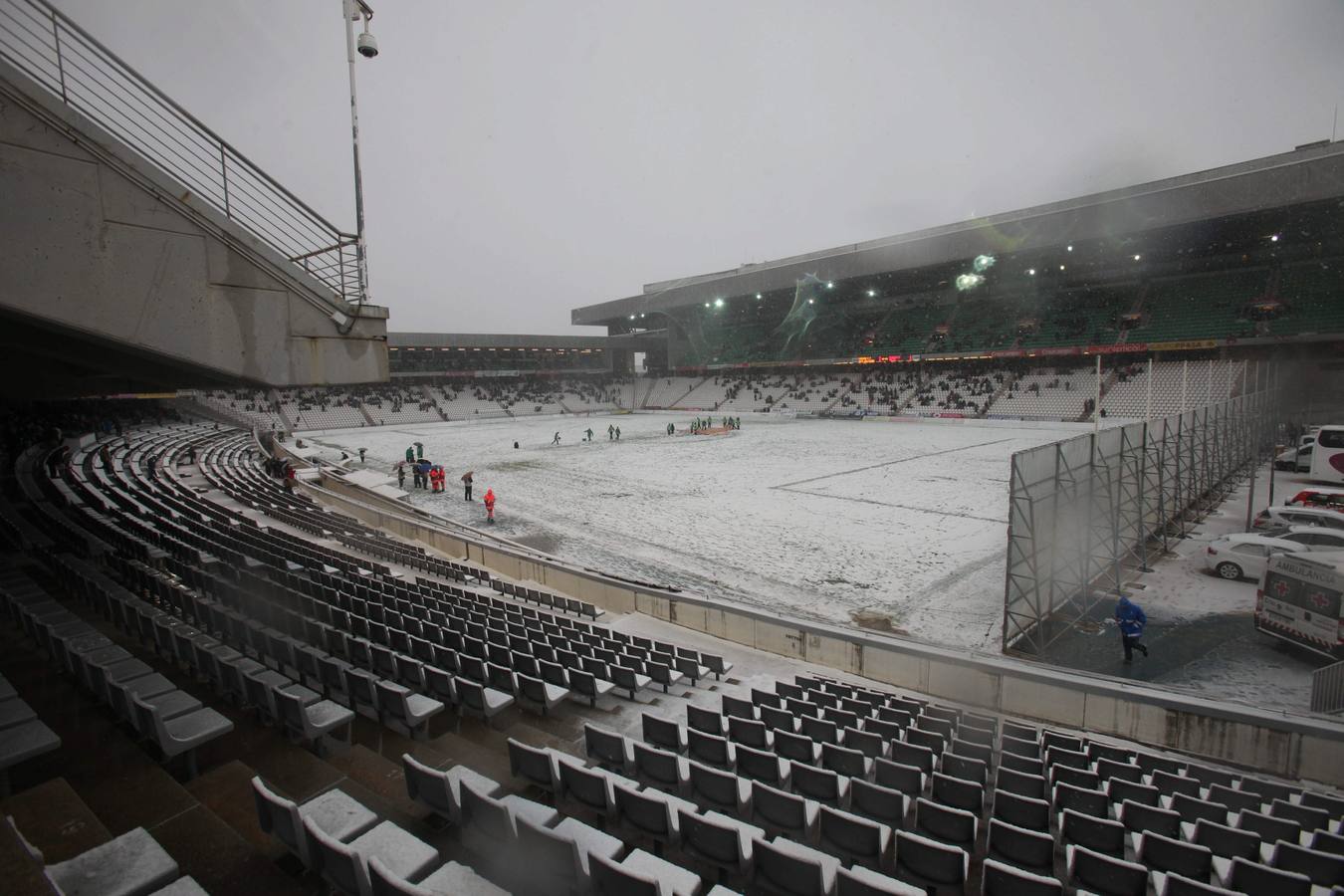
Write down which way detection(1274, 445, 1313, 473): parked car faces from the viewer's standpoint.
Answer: facing to the left of the viewer

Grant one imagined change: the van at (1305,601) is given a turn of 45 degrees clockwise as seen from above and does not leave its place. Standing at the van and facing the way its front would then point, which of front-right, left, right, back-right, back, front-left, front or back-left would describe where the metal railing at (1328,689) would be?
right

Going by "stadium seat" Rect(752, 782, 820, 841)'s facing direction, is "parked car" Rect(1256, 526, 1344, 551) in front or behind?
in front

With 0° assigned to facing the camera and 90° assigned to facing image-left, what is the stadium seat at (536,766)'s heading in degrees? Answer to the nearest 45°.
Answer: approximately 225°

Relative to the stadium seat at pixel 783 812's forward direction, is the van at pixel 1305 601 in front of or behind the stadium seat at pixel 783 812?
in front

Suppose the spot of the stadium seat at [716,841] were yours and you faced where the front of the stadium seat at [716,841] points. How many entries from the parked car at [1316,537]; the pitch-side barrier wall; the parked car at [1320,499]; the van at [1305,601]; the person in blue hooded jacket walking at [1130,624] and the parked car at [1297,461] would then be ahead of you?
6

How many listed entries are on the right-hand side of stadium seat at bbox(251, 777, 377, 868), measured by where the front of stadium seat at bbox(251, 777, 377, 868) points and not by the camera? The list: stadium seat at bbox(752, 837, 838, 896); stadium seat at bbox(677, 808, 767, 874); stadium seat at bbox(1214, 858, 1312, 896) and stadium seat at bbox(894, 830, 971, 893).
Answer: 4

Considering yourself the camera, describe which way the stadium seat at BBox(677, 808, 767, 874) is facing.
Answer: facing away from the viewer and to the right of the viewer

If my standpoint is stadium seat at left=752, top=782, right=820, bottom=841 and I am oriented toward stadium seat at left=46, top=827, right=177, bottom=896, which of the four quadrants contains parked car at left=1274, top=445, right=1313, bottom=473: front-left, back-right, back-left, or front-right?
back-right

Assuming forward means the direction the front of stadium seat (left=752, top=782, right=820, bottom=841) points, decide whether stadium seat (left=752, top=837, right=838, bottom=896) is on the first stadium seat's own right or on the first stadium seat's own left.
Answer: on the first stadium seat's own right

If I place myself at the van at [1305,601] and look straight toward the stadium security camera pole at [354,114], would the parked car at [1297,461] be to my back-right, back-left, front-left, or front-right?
back-right

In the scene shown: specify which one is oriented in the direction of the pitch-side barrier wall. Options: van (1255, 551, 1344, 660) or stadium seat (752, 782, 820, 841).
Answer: the stadium seat

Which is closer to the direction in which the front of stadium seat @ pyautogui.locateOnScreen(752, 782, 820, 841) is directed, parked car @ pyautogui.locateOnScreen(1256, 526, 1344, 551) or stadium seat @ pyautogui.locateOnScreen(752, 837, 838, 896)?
the parked car

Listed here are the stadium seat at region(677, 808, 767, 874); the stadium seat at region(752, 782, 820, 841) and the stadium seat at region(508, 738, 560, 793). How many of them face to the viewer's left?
0

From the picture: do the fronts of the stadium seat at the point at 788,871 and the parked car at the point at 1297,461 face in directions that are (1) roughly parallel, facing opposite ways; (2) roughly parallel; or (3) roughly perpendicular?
roughly perpendicular

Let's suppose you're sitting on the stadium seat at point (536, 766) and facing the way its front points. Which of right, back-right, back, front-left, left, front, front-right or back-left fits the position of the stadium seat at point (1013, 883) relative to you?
right

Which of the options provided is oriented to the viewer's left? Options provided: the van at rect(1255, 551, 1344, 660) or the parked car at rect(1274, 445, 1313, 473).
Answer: the parked car
